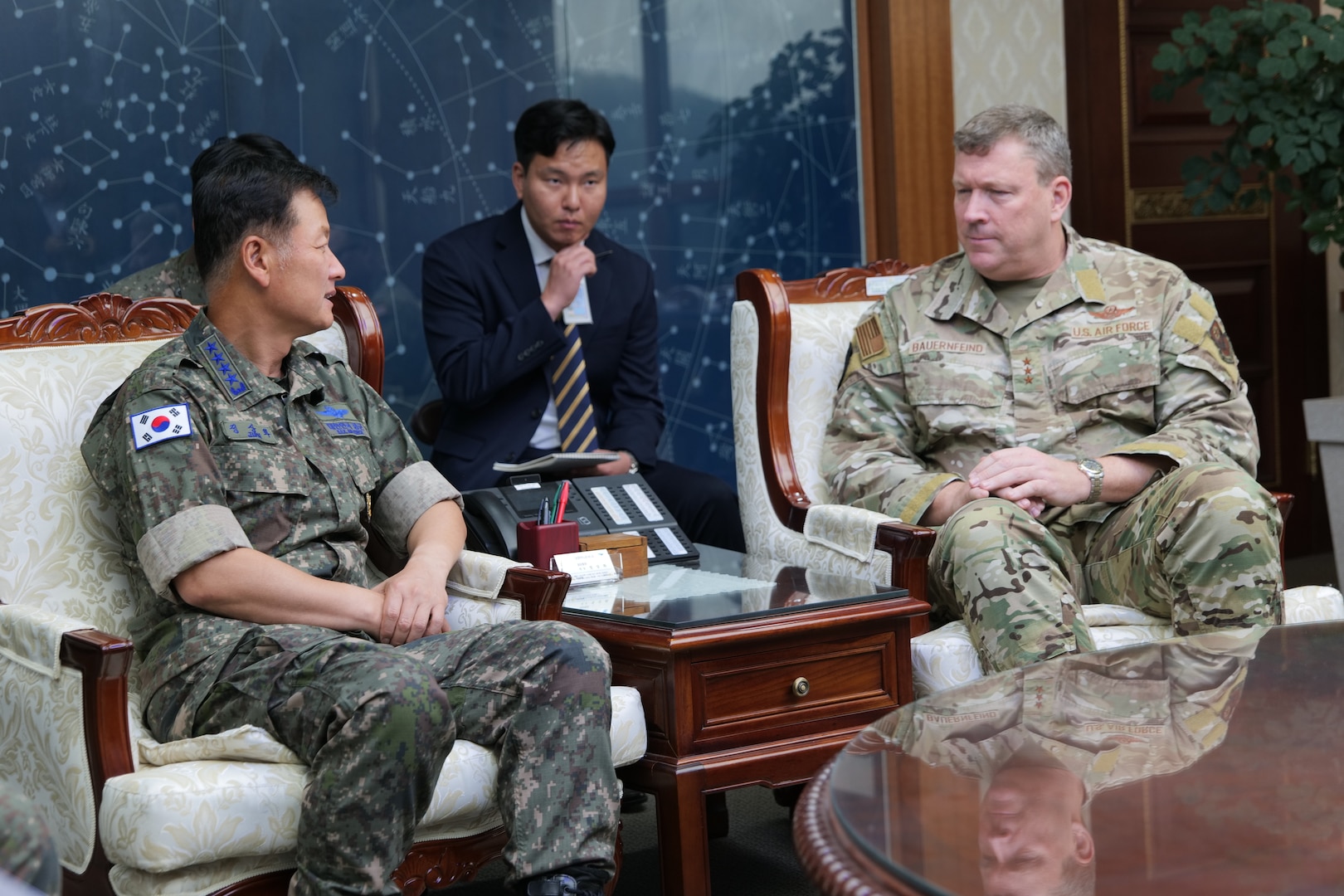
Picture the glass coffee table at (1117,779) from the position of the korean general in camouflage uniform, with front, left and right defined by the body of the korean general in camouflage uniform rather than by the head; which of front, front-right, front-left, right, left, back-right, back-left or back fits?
front

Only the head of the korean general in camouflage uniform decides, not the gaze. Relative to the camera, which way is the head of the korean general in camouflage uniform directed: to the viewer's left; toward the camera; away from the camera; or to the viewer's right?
to the viewer's right

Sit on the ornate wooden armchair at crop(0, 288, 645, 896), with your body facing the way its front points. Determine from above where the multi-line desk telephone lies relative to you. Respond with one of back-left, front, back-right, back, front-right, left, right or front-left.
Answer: left

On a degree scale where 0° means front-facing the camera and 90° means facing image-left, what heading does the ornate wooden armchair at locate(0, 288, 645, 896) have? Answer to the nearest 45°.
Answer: approximately 315°

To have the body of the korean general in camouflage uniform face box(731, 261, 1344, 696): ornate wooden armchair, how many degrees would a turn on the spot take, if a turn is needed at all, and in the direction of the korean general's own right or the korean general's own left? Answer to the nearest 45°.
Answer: approximately 90° to the korean general's own left

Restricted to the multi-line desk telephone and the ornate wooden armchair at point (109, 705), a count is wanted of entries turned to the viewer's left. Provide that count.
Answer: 0

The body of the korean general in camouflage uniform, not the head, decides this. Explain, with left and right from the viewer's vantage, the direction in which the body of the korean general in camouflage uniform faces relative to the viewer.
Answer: facing the viewer and to the right of the viewer

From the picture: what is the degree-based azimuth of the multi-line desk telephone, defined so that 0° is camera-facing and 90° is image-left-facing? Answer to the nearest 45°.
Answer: approximately 315°

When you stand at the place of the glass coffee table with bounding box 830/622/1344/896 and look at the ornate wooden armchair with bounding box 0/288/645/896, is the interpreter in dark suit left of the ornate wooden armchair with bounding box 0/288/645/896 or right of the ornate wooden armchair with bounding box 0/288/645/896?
right
